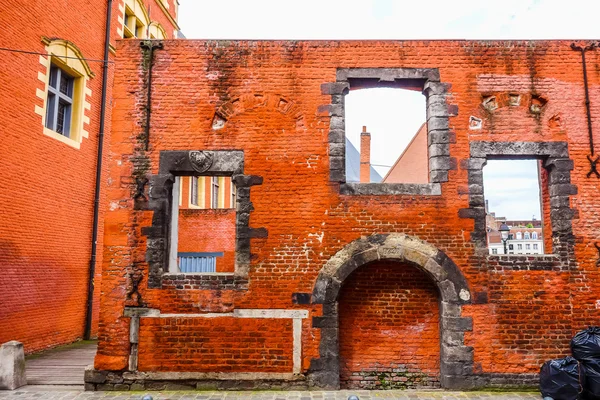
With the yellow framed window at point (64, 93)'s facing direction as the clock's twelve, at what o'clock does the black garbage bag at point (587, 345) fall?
The black garbage bag is roughly at 12 o'clock from the yellow framed window.

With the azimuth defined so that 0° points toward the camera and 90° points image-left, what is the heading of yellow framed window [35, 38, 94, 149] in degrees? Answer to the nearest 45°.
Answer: approximately 315°

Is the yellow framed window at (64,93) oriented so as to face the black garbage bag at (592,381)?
yes

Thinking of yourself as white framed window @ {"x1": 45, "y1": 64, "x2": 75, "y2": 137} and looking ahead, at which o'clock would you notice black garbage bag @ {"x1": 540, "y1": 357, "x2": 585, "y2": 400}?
The black garbage bag is roughly at 12 o'clock from the white framed window.

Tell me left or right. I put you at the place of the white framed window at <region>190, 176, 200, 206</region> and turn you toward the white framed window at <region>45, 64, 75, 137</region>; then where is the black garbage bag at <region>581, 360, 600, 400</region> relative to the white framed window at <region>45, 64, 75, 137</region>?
left
